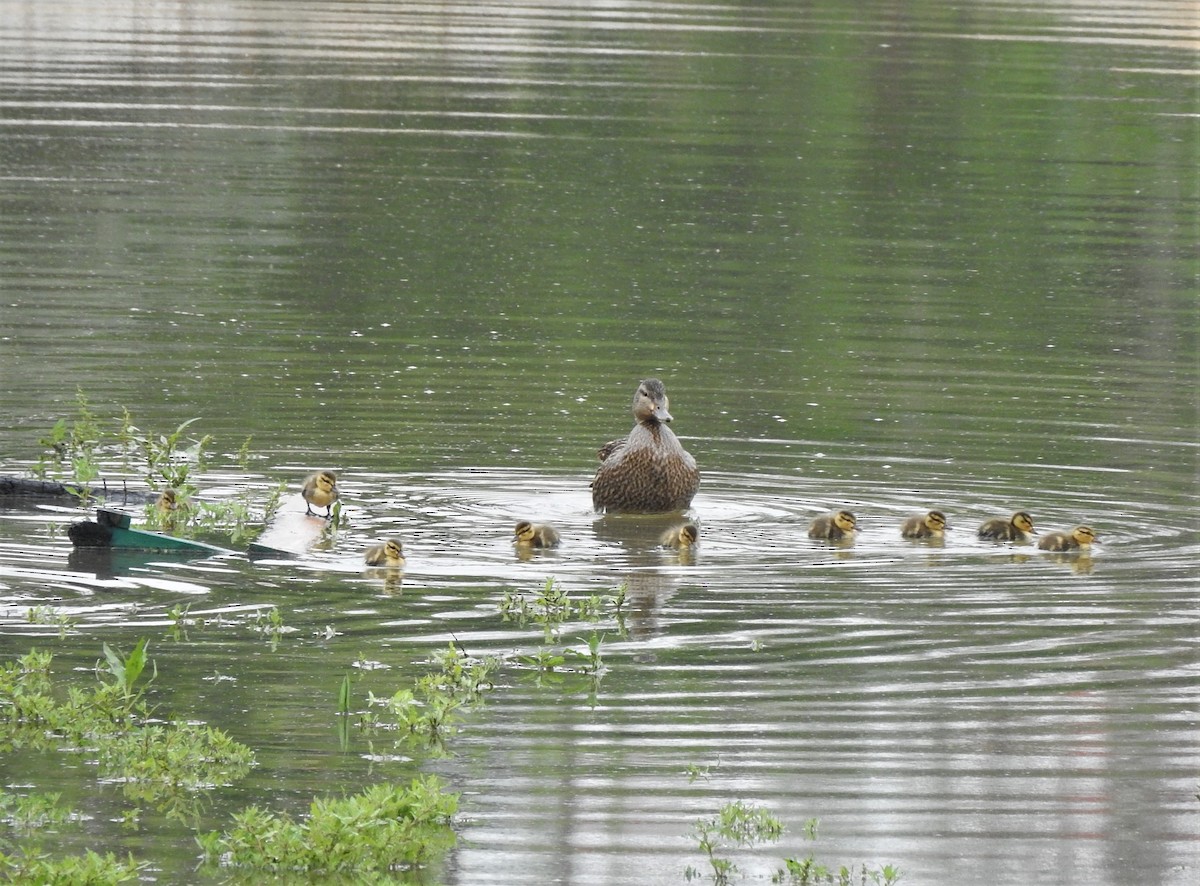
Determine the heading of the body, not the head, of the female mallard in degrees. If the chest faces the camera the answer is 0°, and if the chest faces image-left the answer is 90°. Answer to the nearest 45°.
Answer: approximately 0°

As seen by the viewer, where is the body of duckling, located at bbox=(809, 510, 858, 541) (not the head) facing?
to the viewer's right

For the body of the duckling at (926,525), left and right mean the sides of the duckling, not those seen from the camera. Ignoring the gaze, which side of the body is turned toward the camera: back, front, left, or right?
right

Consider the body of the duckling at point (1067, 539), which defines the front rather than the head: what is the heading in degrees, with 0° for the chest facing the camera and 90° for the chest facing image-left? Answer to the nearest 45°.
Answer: approximately 270°

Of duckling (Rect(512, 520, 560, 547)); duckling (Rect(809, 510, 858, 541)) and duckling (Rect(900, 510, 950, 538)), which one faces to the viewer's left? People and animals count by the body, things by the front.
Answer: duckling (Rect(512, 520, 560, 547))

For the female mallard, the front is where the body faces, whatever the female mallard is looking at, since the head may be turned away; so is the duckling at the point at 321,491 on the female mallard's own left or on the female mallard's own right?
on the female mallard's own right

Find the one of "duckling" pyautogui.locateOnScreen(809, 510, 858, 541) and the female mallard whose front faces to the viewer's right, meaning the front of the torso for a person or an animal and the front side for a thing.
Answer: the duckling

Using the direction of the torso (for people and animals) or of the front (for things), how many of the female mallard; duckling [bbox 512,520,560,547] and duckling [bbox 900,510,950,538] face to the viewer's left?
1

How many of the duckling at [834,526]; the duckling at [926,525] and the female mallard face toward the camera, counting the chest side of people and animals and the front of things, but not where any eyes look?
1
